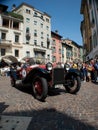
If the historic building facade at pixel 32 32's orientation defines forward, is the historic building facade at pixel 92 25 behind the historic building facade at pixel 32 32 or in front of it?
in front

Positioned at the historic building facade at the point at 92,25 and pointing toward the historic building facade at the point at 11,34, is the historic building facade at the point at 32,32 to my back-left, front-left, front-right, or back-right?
front-right

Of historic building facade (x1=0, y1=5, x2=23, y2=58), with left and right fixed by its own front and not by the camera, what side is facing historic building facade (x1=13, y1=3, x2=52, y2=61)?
left

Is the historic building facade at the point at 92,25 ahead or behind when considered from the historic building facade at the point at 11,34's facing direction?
ahead

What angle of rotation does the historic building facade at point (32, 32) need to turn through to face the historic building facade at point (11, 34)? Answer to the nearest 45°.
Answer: approximately 90° to its right

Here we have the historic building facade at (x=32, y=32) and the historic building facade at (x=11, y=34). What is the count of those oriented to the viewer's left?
0

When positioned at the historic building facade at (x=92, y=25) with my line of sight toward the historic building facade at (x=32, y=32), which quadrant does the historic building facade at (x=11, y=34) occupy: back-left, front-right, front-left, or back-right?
front-left

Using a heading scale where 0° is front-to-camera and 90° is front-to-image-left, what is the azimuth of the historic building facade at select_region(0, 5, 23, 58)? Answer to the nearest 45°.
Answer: approximately 315°
